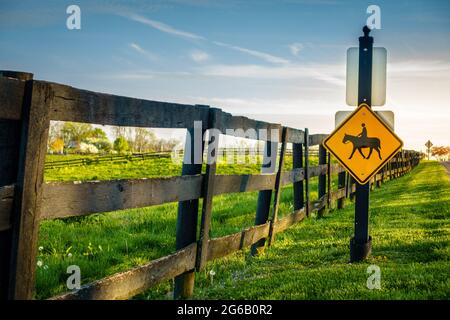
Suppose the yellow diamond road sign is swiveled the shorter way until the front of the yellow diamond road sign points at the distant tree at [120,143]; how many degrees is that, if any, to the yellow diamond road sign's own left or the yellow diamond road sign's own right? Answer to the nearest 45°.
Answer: approximately 135° to the yellow diamond road sign's own right

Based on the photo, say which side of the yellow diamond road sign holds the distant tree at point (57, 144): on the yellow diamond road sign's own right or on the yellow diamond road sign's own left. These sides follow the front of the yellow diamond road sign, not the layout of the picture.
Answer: on the yellow diamond road sign's own right

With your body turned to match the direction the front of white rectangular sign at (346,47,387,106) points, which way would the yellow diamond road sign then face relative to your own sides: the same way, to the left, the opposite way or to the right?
the opposite way

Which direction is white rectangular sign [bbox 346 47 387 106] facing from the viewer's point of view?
away from the camera

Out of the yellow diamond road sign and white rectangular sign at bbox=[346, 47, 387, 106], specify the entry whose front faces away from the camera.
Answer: the white rectangular sign

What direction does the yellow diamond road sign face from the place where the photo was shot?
facing the viewer

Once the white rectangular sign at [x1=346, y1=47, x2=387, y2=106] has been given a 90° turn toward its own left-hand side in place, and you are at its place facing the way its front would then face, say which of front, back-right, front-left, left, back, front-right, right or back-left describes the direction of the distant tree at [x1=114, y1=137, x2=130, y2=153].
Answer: front-right

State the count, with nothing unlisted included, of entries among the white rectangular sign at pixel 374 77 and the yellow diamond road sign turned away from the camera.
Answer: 1

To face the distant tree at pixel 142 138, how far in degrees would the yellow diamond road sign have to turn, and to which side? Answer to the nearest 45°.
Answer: approximately 135° to its right
